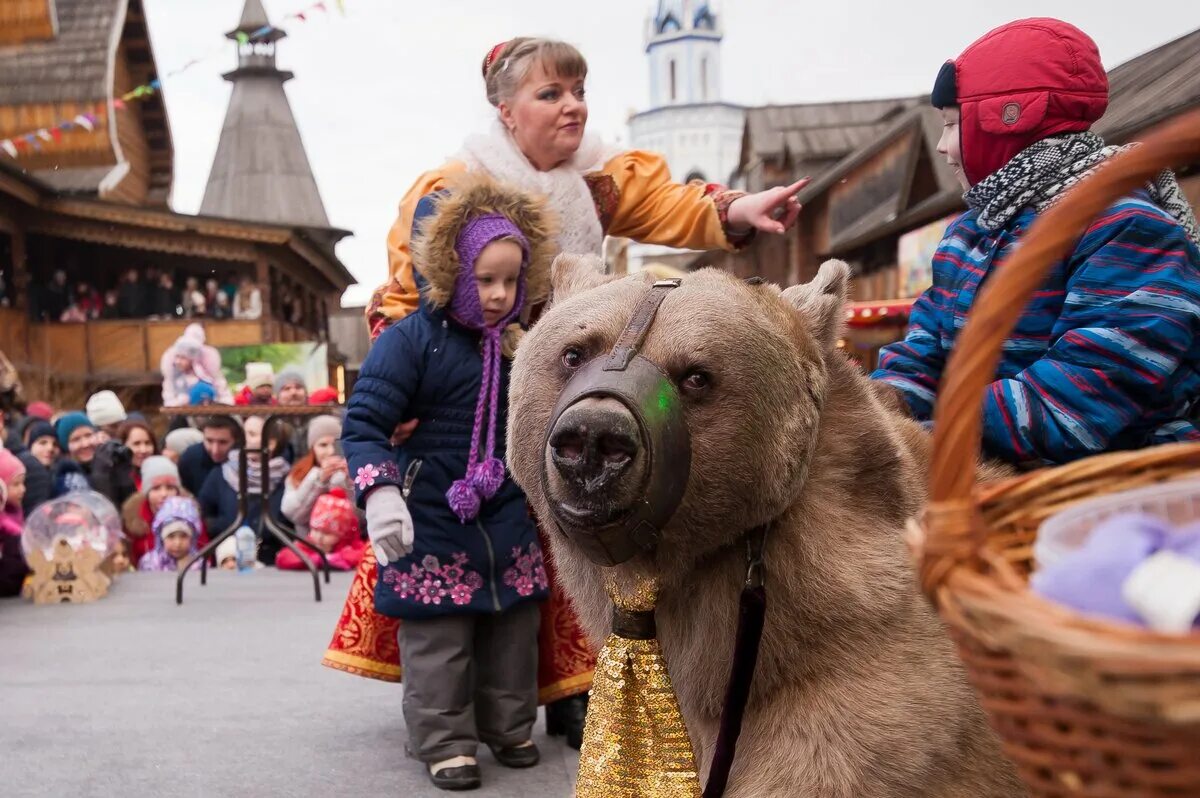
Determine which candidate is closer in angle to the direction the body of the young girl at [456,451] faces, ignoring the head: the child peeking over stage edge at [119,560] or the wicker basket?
the wicker basket

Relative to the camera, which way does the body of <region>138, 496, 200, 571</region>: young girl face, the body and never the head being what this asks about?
toward the camera

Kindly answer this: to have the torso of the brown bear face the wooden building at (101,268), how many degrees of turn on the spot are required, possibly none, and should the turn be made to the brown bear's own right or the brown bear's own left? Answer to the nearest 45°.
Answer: approximately 90° to the brown bear's own right

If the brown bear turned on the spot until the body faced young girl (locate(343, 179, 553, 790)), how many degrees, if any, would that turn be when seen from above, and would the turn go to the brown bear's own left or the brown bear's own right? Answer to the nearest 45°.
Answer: approximately 90° to the brown bear's own right

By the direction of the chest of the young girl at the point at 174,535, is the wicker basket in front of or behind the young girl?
in front

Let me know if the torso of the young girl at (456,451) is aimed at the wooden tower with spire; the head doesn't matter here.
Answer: no

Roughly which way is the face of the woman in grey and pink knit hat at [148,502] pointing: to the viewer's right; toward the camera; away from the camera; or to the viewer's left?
toward the camera

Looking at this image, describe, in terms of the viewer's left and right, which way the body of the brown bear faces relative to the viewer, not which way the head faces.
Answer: facing the viewer and to the left of the viewer

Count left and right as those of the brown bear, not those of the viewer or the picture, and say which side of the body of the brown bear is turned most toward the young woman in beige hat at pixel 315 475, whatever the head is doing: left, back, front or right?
right

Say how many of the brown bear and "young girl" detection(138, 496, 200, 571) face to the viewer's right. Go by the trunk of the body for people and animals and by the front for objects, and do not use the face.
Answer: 0

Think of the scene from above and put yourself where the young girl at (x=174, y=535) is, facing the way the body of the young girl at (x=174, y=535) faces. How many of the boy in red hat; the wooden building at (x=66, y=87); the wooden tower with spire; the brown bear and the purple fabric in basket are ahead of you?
3

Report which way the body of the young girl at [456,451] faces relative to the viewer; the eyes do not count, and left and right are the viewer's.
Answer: facing the viewer and to the right of the viewer

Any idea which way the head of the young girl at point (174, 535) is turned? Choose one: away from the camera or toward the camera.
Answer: toward the camera
